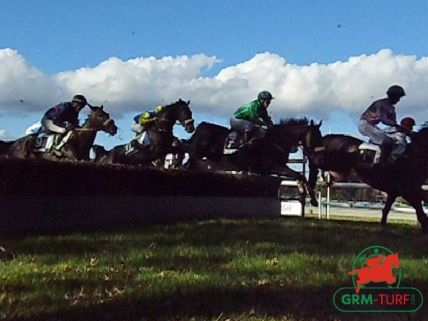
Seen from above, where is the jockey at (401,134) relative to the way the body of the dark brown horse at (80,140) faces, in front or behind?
in front

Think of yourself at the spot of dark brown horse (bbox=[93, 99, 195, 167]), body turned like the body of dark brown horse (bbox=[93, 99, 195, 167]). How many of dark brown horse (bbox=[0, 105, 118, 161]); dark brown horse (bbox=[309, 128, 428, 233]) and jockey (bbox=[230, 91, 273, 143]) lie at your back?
1

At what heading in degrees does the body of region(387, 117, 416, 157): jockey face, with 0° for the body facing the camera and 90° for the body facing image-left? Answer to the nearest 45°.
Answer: approximately 270°

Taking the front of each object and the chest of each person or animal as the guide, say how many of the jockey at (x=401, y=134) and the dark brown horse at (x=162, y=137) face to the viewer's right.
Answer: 2

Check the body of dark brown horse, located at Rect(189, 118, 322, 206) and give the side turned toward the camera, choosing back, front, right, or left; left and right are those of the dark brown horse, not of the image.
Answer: right

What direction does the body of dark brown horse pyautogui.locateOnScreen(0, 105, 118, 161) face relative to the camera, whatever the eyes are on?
to the viewer's right

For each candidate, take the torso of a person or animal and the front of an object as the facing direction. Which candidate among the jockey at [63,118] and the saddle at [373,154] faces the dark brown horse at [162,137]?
the jockey

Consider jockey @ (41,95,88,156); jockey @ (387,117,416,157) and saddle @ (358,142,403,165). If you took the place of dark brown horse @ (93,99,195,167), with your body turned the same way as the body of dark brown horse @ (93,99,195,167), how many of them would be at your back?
1

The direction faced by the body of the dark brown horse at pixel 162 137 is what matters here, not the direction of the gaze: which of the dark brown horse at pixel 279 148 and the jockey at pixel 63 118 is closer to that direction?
the dark brown horse

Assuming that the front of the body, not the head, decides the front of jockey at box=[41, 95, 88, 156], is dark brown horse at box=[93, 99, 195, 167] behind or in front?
in front

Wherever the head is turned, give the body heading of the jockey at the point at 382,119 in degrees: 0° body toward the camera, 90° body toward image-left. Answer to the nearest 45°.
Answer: approximately 270°

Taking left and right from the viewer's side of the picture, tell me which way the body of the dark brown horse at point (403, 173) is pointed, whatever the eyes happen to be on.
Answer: facing to the right of the viewer

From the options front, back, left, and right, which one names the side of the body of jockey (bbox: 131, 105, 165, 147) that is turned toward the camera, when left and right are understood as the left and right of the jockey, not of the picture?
right

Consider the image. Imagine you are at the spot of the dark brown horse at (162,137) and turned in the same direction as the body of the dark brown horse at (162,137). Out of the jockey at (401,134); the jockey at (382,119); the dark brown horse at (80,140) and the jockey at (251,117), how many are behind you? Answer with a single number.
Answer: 1

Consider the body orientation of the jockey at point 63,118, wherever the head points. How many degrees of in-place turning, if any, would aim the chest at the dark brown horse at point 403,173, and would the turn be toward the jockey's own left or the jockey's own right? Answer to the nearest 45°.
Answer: approximately 45° to the jockey's own right
